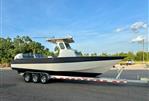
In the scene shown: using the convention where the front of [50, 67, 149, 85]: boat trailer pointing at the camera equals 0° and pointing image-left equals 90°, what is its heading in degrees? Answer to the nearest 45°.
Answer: approximately 270°

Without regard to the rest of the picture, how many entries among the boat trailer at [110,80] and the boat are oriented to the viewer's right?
2

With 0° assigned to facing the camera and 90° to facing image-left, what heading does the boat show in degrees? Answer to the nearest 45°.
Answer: approximately 270°
